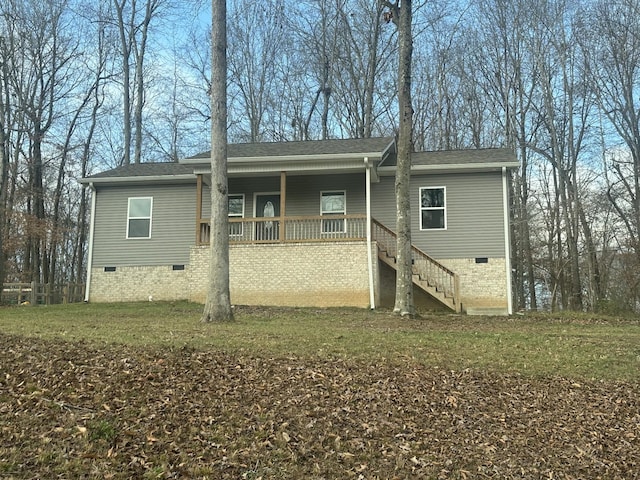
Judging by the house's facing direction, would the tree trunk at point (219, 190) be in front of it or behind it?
in front

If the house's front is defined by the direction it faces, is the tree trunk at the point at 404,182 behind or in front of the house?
in front

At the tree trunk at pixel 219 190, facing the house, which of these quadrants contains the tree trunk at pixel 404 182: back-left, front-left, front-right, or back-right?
front-right

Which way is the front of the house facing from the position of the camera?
facing the viewer
